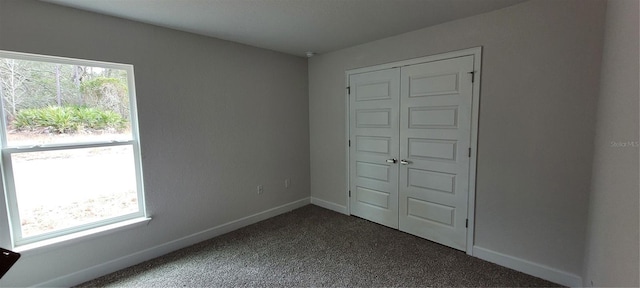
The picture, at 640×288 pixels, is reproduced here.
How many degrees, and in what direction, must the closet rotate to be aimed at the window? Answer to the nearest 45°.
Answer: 0° — it already faces it

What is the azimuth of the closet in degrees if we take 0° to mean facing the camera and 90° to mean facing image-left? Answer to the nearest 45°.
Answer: approximately 45°
